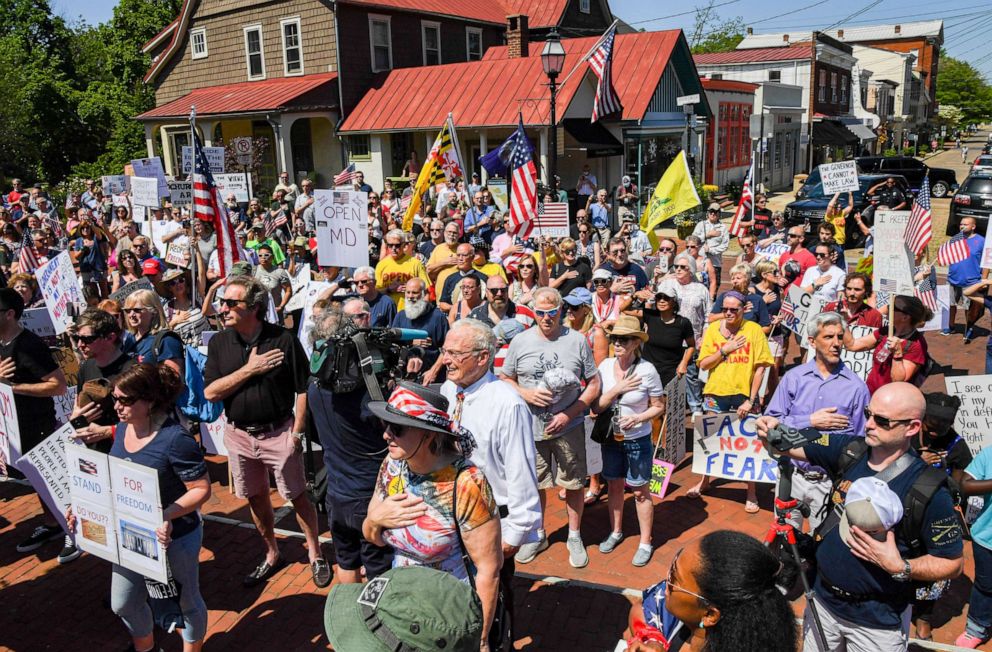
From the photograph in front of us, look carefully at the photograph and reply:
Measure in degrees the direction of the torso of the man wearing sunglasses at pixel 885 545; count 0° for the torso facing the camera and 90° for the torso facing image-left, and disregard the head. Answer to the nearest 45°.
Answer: approximately 45°

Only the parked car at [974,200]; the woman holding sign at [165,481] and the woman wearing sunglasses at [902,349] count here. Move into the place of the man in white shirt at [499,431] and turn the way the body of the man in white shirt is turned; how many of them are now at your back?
2

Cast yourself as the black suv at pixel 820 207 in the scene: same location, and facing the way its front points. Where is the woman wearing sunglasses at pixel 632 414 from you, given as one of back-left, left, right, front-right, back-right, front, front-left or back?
front-left

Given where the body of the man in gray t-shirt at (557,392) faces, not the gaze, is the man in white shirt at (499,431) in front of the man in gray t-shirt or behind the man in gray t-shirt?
in front

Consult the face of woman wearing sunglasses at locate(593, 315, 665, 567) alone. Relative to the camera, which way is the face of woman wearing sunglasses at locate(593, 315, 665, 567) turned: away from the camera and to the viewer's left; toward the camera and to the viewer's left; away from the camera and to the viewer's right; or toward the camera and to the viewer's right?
toward the camera and to the viewer's left

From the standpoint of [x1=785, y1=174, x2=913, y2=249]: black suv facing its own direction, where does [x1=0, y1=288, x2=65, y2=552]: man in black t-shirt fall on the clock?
The man in black t-shirt is roughly at 11 o'clock from the black suv.

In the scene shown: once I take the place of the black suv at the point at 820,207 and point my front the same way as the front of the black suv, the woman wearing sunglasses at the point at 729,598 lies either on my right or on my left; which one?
on my left

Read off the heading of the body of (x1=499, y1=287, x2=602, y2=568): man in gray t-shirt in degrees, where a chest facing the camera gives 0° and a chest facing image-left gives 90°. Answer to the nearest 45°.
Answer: approximately 0°

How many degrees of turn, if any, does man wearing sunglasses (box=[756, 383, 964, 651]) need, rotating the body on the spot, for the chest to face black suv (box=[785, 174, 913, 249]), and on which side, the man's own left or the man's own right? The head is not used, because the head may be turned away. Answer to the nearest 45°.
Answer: approximately 135° to the man's own right

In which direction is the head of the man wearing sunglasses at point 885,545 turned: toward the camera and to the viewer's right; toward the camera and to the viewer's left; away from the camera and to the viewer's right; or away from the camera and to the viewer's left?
toward the camera and to the viewer's left
